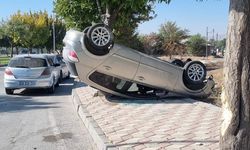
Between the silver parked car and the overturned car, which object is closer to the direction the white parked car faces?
the silver parked car

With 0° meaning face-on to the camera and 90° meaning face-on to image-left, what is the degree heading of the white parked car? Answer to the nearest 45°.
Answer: approximately 180°

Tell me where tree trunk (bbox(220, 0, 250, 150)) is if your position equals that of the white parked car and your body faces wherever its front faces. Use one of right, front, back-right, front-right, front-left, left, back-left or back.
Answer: back
